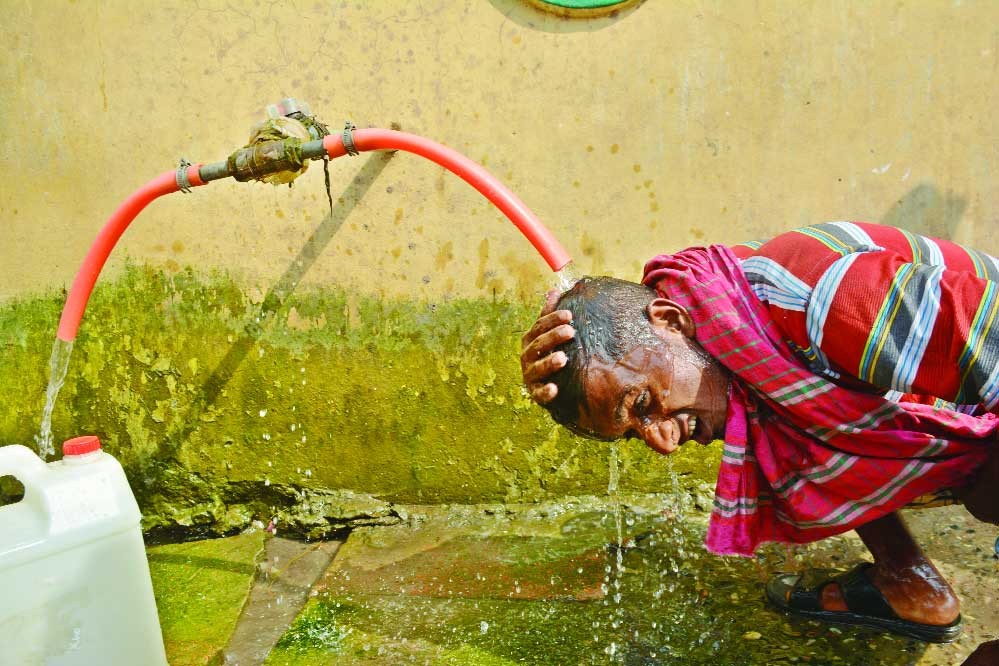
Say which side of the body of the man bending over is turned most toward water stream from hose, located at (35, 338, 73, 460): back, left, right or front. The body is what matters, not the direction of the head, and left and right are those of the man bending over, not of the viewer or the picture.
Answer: front

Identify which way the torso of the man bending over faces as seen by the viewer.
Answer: to the viewer's left

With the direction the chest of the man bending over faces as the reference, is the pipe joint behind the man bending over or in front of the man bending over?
in front

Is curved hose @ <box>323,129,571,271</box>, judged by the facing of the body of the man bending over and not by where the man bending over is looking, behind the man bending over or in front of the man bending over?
in front

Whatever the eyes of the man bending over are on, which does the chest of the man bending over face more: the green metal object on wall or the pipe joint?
the pipe joint

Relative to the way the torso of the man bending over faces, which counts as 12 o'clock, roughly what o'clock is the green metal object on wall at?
The green metal object on wall is roughly at 2 o'clock from the man bending over.
